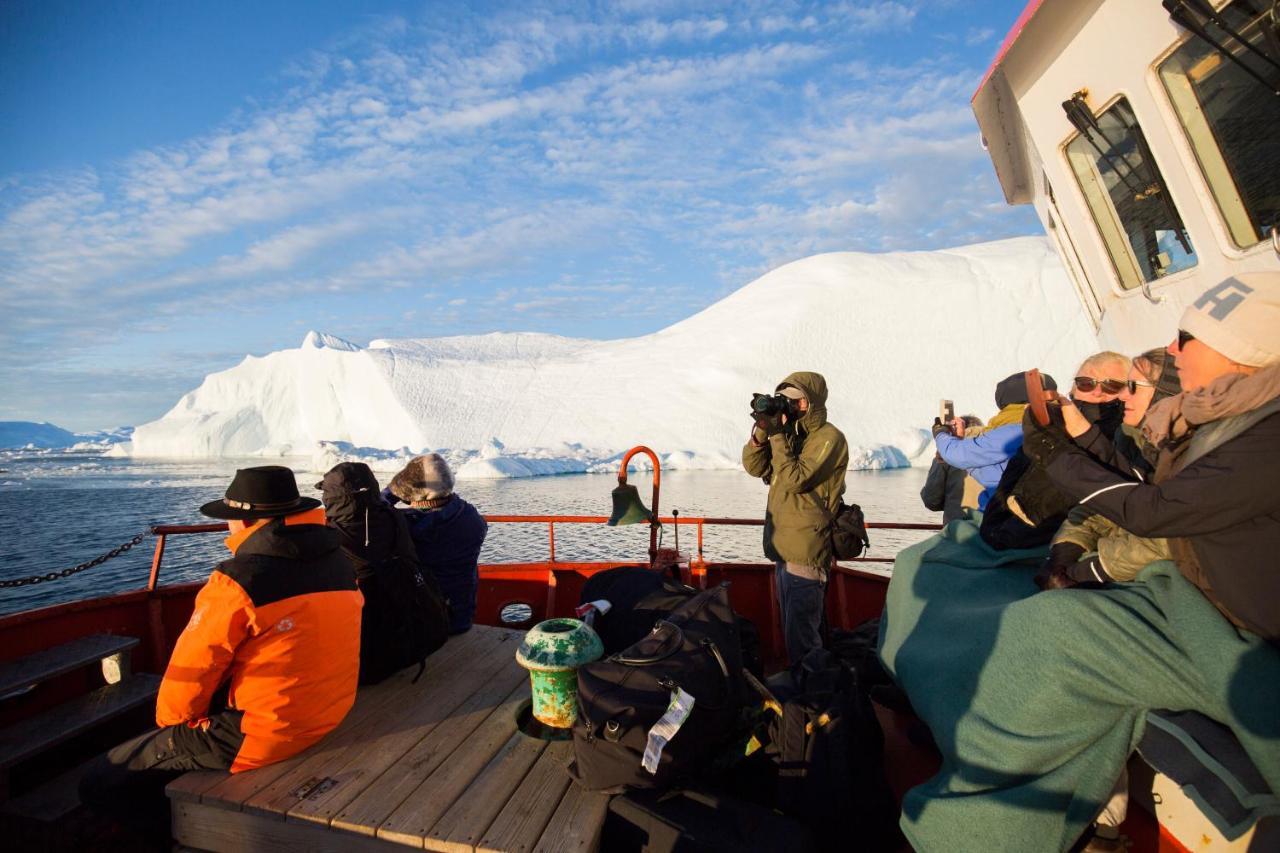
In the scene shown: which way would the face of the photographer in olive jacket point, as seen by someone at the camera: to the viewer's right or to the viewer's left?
to the viewer's left

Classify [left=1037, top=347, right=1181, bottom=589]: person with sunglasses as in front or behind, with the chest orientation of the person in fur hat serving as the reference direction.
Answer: behind

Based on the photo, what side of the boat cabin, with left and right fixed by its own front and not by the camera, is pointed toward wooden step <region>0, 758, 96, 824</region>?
front

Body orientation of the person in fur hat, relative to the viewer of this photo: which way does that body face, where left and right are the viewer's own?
facing away from the viewer and to the left of the viewer

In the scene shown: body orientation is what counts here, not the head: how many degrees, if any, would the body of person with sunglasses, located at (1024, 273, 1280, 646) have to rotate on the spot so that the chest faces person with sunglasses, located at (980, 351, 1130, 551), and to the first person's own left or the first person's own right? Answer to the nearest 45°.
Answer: approximately 45° to the first person's own right

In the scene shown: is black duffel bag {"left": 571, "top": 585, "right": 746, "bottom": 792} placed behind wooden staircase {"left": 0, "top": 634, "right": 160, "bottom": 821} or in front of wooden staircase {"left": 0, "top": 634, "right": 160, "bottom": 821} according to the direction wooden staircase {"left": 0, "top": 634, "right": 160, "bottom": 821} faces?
in front

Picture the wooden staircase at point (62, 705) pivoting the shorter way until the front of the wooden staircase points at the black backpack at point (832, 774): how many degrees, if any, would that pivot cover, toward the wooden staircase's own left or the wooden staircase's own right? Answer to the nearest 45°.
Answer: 0° — it already faces it

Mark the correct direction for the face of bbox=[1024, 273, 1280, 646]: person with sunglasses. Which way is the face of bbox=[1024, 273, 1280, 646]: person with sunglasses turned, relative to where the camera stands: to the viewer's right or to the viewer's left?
to the viewer's left

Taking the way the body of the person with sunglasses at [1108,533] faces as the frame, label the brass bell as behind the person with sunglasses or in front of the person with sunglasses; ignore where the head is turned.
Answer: in front

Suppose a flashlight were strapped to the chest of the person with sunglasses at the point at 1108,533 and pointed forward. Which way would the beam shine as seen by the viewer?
to the viewer's left
